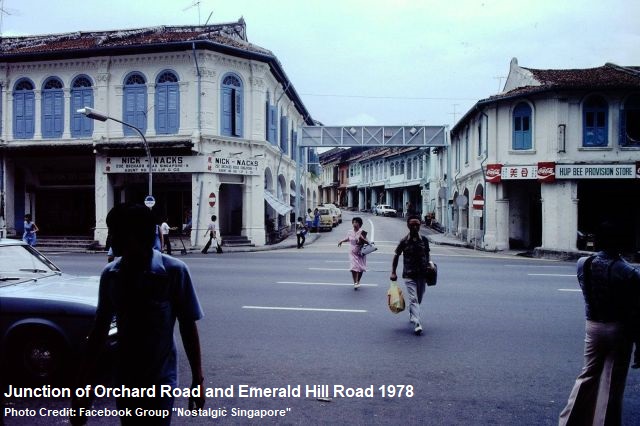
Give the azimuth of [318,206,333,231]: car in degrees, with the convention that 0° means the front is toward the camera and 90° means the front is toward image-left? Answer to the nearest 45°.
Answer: approximately 0°

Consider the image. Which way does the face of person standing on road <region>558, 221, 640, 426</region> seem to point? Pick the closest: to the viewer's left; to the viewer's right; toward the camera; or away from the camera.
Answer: away from the camera

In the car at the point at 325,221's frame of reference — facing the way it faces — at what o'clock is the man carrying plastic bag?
The man carrying plastic bag is roughly at 12 o'clock from the car.

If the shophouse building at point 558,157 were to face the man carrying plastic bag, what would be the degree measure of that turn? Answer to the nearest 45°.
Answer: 0° — it already faces them

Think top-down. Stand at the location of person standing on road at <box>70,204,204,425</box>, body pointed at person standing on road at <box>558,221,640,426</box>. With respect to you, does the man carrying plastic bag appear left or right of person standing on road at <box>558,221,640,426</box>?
left

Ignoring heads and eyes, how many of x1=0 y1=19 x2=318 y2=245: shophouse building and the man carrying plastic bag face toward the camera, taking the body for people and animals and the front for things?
2

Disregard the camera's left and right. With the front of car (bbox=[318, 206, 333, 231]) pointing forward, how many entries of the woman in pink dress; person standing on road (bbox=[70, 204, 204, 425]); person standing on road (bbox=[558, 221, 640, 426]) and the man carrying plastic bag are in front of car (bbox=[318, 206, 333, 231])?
4

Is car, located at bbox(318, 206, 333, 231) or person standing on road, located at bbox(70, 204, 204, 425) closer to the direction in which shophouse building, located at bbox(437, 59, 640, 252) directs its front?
the person standing on road

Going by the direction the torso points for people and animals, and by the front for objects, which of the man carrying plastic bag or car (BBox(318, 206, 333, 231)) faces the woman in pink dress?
the car
